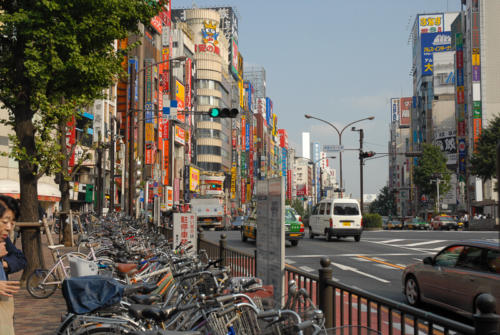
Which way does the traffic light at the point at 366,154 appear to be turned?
toward the camera

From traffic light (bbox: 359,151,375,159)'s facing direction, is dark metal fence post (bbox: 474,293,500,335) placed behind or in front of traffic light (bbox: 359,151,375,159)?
in front

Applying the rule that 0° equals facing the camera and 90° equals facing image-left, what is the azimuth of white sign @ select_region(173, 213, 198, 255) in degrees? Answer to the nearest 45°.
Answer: approximately 0°

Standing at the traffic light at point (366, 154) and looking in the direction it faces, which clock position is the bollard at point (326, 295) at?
The bollard is roughly at 12 o'clock from the traffic light.

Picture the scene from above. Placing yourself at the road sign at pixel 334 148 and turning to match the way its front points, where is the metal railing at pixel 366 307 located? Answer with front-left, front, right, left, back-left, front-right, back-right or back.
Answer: front

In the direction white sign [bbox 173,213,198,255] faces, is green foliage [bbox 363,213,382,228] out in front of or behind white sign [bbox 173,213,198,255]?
behind

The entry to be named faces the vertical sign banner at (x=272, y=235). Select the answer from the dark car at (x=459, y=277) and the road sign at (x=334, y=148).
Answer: the road sign

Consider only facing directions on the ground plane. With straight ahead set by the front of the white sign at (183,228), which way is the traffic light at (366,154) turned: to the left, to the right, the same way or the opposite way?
the same way

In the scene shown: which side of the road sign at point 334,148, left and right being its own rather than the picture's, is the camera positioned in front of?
front
